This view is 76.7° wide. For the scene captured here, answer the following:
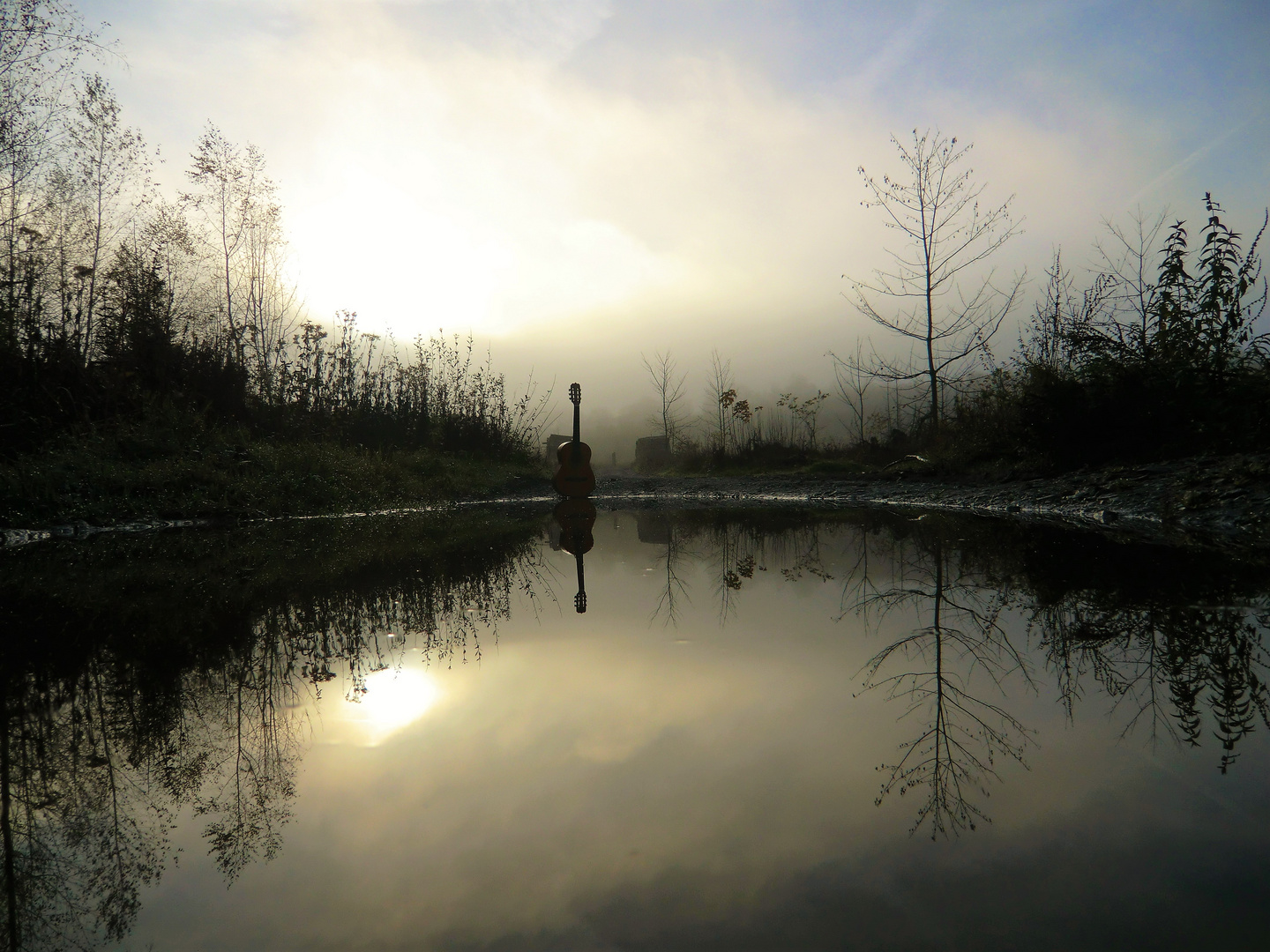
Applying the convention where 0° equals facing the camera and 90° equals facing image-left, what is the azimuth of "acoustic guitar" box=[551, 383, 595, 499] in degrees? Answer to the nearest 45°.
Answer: approximately 0°

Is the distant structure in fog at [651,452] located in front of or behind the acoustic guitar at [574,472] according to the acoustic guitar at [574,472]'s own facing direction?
behind
